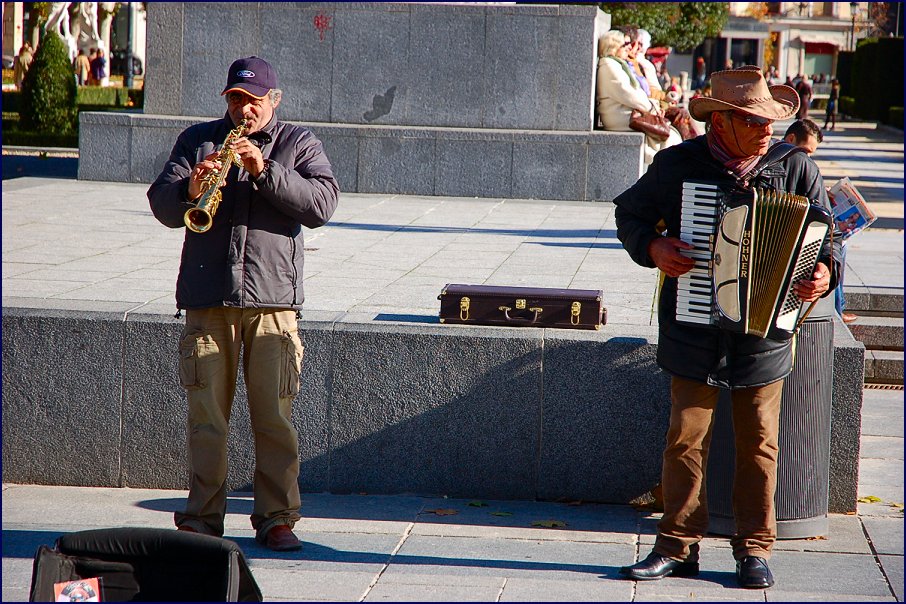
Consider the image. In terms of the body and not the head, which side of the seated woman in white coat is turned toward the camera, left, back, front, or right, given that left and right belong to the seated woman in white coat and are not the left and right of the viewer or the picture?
right

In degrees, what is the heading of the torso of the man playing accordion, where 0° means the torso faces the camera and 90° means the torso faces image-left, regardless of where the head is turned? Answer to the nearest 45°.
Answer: approximately 0°

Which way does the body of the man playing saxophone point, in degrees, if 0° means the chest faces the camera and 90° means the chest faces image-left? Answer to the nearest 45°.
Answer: approximately 0°

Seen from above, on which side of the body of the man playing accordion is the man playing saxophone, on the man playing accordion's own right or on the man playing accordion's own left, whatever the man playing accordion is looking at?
on the man playing accordion's own right

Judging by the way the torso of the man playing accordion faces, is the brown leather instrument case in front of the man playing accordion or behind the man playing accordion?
behind

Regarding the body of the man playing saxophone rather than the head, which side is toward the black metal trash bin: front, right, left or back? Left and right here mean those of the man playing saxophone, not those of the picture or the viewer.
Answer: left

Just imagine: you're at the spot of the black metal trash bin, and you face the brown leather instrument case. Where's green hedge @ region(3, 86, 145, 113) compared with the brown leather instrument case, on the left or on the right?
right

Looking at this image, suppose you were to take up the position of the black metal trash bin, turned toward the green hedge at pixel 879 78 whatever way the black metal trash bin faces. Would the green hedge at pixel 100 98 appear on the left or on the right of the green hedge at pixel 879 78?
left
